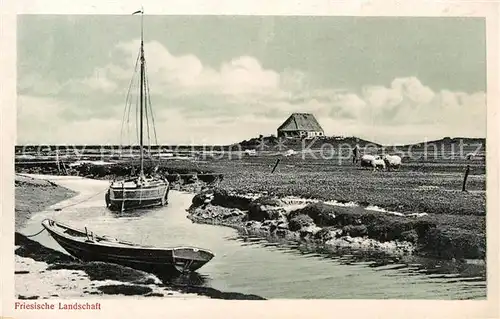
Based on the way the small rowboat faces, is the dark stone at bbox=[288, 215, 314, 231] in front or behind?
behind

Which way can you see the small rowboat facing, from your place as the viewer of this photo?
facing away from the viewer and to the left of the viewer
